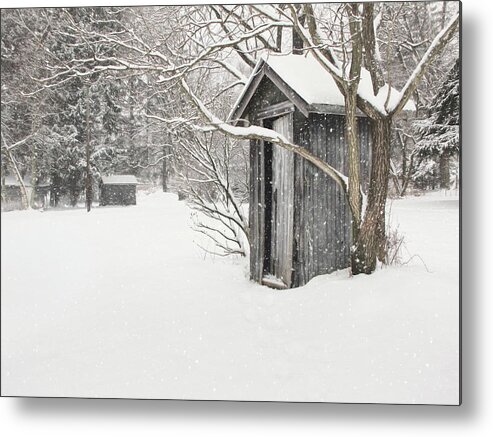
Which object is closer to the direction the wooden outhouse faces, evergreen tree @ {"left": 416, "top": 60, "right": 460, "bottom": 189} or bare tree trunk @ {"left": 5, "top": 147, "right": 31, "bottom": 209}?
the bare tree trunk

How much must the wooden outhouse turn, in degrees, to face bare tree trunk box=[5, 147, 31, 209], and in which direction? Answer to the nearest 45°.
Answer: approximately 45° to its right

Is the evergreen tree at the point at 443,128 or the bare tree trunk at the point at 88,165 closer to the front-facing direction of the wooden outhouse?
the bare tree trunk

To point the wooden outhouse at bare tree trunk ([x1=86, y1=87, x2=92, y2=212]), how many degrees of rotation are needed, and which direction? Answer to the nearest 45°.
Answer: approximately 45° to its right

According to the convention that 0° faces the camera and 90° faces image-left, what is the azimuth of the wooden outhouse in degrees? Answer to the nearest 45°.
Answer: approximately 45°
